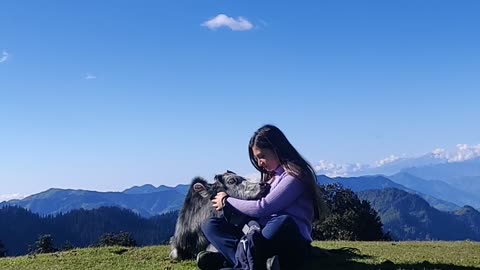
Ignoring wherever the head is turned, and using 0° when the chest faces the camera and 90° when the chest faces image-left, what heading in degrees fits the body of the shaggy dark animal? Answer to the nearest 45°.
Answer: approximately 270°

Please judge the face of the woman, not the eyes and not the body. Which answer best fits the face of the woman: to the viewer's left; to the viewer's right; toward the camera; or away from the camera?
to the viewer's left

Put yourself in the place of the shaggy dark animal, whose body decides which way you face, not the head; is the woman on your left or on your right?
on your right
